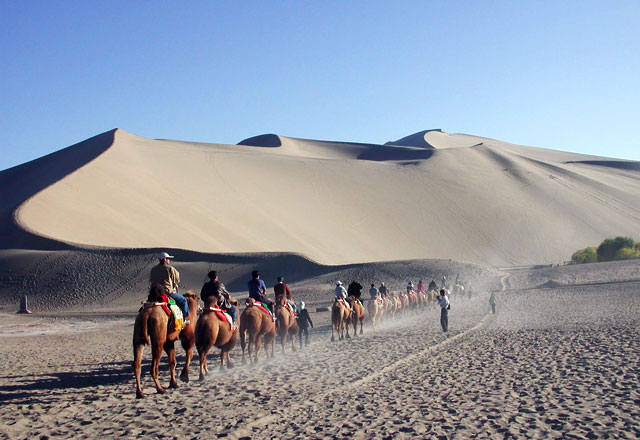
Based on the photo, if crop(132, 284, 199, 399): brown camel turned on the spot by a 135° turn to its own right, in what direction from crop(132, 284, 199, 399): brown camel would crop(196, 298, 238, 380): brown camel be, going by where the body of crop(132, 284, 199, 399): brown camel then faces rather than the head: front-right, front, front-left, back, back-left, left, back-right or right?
back-left

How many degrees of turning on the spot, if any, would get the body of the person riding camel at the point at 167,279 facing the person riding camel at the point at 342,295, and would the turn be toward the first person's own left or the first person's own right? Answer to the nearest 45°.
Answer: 0° — they already face them

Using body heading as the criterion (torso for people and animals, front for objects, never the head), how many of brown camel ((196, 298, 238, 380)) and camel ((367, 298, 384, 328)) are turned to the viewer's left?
0

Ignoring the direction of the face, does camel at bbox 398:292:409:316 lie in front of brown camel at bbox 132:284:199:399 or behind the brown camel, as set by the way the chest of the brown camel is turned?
in front

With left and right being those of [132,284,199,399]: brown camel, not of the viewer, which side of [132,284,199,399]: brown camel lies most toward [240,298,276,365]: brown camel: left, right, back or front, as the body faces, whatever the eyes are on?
front

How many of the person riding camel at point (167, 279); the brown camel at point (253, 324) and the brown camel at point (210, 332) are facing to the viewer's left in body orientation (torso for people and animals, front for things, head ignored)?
0

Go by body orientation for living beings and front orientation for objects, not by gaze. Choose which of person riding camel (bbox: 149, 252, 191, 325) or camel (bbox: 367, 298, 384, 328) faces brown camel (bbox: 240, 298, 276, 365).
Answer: the person riding camel

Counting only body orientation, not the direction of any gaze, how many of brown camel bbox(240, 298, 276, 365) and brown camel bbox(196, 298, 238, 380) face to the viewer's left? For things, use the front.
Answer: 0

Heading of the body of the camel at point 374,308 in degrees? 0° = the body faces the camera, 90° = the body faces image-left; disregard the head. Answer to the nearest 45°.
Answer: approximately 225°

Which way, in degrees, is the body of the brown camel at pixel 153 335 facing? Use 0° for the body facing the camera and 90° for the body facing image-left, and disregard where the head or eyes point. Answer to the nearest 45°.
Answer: approximately 225°

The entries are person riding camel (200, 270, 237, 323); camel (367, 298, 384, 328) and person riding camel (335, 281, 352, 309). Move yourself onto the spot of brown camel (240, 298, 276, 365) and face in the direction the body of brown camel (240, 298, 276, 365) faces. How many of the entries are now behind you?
1

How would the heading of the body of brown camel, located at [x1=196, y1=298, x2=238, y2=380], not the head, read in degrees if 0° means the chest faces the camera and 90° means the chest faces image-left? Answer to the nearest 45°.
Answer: approximately 225°

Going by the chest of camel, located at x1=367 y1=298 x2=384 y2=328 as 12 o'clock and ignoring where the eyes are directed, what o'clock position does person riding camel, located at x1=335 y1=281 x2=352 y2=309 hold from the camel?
The person riding camel is roughly at 5 o'clock from the camel.

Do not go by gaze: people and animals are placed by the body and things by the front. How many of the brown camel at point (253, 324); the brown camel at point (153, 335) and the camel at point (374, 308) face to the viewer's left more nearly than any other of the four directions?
0

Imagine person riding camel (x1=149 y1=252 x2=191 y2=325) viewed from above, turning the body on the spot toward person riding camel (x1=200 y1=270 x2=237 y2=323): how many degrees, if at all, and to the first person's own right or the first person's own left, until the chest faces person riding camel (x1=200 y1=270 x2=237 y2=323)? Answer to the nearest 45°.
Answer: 0° — they already face them

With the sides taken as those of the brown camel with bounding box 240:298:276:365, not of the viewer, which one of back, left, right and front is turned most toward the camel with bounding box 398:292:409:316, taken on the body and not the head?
front
